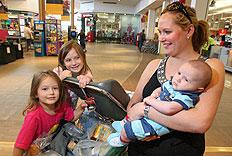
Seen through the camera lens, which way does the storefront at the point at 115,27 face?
facing the viewer

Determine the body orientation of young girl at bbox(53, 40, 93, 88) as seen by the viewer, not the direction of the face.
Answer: toward the camera

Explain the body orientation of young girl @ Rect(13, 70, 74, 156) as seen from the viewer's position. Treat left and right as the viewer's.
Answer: facing the viewer and to the right of the viewer

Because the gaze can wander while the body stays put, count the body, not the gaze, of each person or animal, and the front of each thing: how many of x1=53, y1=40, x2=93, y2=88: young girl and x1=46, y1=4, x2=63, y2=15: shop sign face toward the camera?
2

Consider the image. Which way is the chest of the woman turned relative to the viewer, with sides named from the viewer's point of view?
facing the viewer and to the left of the viewer

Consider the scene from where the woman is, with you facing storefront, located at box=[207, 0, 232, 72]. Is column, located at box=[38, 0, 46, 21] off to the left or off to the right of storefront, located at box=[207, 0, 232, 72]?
left

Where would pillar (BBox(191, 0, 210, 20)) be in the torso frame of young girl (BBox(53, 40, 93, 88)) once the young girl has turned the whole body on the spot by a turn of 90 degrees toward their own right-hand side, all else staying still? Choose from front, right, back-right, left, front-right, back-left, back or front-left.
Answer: back-right

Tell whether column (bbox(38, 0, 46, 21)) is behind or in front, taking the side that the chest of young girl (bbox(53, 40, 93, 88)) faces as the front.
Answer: behind

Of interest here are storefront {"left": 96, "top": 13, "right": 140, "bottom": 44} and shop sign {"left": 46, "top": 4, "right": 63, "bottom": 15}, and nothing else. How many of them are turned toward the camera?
2

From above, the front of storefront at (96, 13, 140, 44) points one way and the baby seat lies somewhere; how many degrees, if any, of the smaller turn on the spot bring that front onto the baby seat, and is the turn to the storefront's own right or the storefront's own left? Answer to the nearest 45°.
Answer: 0° — it already faces it

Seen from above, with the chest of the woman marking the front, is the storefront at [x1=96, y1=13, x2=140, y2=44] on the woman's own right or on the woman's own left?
on the woman's own right

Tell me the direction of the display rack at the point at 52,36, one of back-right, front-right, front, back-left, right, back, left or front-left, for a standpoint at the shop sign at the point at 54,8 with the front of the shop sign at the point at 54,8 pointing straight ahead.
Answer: front

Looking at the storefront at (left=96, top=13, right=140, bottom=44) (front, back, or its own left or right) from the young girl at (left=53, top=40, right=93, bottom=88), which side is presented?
front
